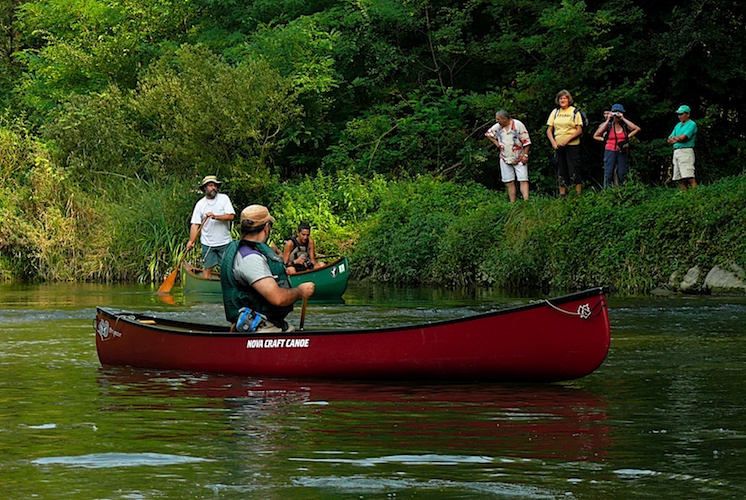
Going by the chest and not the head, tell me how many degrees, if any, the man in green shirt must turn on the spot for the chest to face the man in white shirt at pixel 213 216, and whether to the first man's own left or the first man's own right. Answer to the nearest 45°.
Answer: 0° — they already face them

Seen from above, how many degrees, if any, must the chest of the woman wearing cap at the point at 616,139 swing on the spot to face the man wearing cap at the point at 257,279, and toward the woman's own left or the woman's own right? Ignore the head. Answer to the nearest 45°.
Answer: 0° — they already face them

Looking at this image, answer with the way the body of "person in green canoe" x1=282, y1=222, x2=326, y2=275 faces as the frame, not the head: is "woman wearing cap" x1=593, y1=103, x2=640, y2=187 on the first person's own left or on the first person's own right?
on the first person's own left

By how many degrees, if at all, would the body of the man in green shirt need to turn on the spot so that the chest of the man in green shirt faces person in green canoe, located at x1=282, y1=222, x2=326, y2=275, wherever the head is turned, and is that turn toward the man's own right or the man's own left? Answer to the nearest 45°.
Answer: approximately 45° to the man's own right

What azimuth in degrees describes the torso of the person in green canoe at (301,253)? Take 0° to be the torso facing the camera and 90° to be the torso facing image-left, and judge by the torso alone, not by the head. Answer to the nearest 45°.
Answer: approximately 315°

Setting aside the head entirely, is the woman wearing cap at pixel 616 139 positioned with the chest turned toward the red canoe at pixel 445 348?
yes

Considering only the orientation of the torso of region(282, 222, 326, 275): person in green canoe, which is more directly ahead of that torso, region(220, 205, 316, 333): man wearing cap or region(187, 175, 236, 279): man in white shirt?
the man wearing cap

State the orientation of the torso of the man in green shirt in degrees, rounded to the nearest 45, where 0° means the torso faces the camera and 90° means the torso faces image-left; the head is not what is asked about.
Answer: approximately 45°

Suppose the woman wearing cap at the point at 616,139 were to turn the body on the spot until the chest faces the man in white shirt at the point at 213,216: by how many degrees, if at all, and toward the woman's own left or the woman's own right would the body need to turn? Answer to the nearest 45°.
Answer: approximately 45° to the woman's own right

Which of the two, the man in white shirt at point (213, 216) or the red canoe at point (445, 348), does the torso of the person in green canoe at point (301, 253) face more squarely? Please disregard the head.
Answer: the red canoe

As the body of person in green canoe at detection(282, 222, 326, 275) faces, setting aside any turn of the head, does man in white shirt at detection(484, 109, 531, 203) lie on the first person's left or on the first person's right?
on the first person's left
